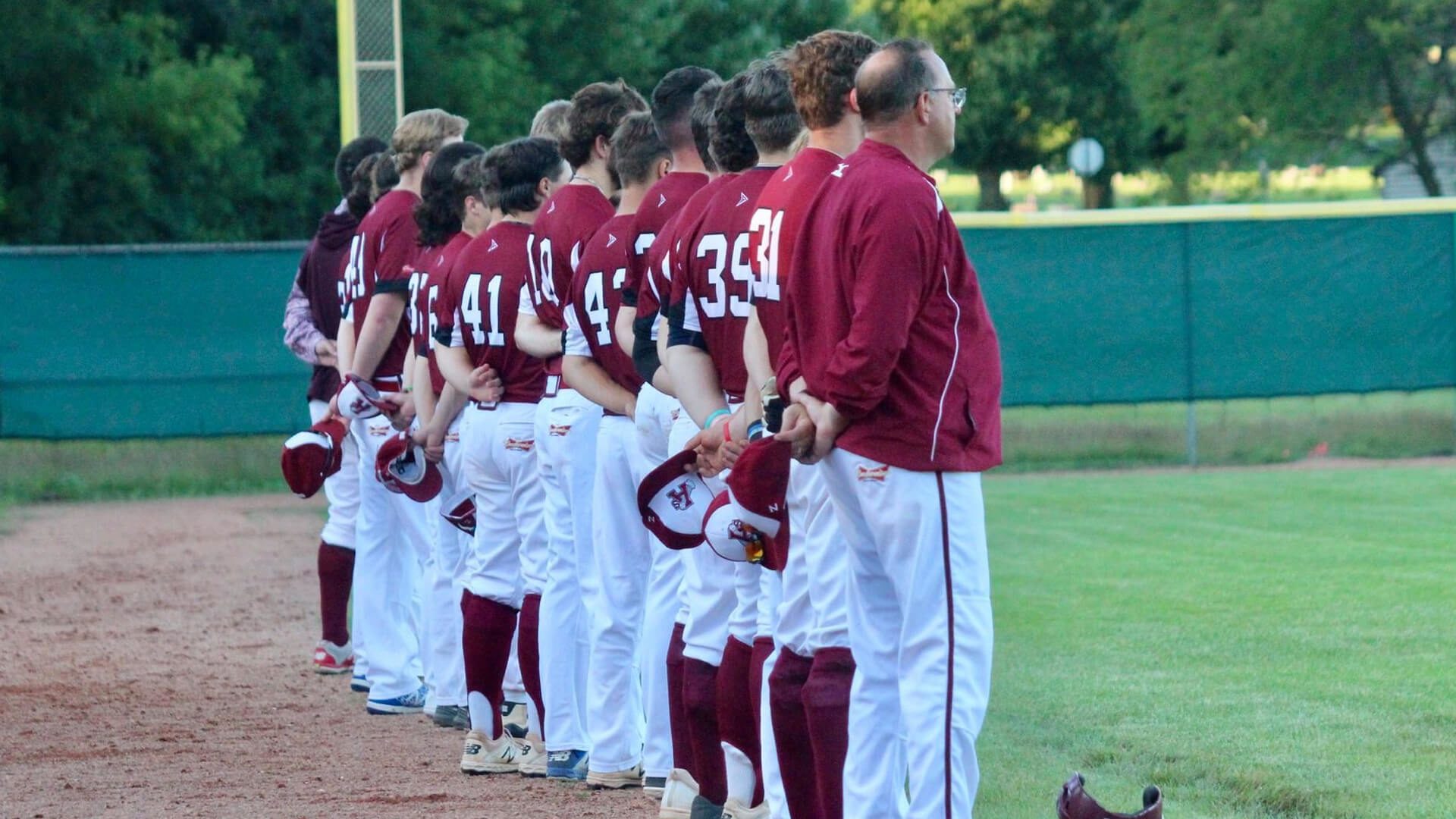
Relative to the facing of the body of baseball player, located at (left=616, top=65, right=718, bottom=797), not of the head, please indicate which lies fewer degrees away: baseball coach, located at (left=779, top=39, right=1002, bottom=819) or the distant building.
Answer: the distant building

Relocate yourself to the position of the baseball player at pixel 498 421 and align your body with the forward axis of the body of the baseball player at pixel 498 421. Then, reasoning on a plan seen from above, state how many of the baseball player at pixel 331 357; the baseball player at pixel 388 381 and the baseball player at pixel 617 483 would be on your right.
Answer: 1

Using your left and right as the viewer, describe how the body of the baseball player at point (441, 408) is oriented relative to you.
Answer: facing away from the viewer and to the right of the viewer

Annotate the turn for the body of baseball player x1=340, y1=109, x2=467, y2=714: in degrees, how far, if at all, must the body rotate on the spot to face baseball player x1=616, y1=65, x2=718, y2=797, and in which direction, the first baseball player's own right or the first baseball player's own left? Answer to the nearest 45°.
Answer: approximately 135° to the first baseball player's own right

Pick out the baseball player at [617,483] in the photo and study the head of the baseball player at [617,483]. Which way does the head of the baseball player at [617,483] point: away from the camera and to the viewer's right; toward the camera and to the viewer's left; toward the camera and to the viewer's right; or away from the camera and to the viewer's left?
away from the camera and to the viewer's right

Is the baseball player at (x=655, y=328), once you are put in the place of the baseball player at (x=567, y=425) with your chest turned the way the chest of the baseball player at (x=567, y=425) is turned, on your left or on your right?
on your right

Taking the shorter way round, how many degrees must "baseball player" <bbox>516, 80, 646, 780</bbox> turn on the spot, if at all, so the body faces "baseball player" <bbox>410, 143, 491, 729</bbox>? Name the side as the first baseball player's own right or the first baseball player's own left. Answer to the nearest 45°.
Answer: approximately 90° to the first baseball player's own left

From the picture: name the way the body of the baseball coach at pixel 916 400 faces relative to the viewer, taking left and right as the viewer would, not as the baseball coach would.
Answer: facing away from the viewer and to the right of the viewer

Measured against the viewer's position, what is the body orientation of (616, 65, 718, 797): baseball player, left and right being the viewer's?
facing away from the viewer and to the right of the viewer

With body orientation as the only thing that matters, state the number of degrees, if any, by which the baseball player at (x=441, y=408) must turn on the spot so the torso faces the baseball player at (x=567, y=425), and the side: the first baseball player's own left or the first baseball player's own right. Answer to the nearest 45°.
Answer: approximately 90° to the first baseball player's own right

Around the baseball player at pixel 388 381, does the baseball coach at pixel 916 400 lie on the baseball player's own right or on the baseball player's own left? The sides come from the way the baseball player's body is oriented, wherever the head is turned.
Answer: on the baseball player's own right

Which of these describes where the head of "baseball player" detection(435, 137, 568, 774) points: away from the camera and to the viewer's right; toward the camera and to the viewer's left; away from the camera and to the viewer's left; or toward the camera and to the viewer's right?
away from the camera and to the viewer's right

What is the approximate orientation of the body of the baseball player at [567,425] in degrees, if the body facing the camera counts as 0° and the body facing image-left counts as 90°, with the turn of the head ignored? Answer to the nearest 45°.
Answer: approximately 225°
